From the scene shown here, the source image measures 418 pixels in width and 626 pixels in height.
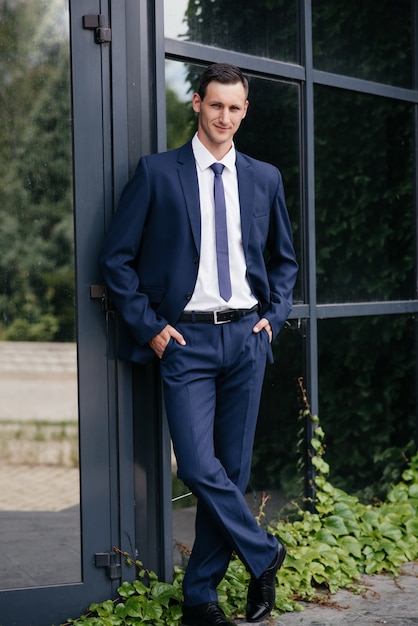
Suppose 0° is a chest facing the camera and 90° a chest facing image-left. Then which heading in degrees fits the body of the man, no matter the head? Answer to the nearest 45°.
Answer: approximately 0°

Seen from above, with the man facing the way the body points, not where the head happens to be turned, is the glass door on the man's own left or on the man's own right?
on the man's own right
